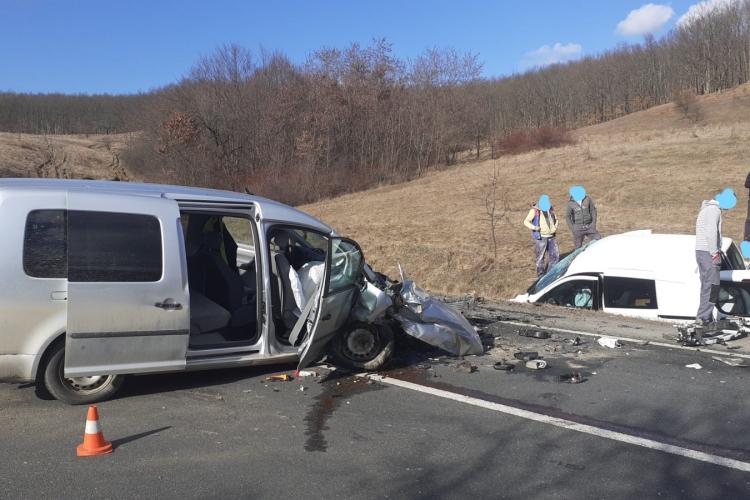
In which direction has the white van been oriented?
to the viewer's left

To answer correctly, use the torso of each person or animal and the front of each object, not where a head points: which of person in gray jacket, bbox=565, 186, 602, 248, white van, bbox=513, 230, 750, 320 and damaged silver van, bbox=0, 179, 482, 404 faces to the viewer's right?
the damaged silver van

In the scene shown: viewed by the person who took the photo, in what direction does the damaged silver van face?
facing to the right of the viewer

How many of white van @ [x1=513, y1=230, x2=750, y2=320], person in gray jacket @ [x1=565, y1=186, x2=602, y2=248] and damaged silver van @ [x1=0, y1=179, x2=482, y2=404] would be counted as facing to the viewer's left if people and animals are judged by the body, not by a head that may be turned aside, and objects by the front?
1

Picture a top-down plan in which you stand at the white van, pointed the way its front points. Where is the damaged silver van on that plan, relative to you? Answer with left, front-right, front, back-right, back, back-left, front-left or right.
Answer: front-left

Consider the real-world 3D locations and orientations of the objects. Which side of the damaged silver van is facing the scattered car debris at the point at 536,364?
front

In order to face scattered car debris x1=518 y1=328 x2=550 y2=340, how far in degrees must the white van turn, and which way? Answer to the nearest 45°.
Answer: approximately 45° to its left

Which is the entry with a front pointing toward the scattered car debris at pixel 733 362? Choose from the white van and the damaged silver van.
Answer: the damaged silver van

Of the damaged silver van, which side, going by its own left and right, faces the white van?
front

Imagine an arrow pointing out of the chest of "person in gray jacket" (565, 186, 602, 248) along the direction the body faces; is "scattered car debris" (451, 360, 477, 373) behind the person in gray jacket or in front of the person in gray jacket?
in front

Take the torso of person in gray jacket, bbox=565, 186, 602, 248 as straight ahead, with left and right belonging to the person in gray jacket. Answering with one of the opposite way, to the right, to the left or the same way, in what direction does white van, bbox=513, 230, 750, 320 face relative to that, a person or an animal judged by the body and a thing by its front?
to the right

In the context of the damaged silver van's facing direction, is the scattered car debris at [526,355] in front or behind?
in front

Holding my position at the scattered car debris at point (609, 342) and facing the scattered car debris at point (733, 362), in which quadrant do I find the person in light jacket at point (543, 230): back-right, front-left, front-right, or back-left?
back-left
